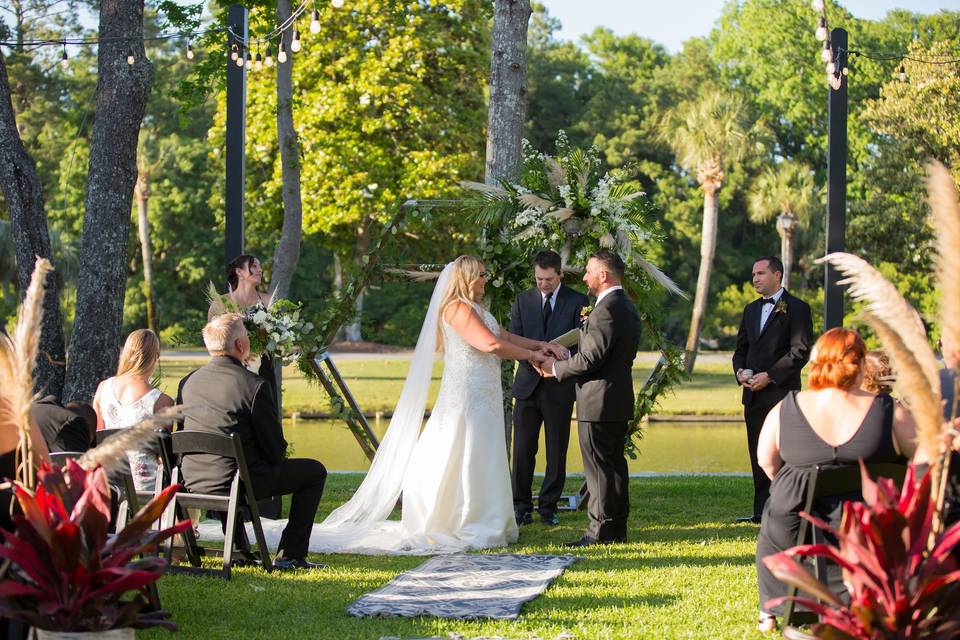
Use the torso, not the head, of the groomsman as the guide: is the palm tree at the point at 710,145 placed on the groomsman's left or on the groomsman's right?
on the groomsman's right

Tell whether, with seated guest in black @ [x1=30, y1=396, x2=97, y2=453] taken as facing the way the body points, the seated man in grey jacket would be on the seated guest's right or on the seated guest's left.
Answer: on the seated guest's right

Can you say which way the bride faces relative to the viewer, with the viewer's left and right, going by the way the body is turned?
facing to the right of the viewer

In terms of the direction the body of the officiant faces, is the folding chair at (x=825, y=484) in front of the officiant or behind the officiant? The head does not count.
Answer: in front

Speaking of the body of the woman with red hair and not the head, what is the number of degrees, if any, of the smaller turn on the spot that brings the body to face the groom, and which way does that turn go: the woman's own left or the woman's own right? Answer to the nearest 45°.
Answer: approximately 45° to the woman's own left

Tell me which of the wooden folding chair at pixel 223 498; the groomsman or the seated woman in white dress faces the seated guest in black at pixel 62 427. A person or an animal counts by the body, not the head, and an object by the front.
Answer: the groomsman

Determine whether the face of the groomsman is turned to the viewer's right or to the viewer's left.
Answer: to the viewer's left

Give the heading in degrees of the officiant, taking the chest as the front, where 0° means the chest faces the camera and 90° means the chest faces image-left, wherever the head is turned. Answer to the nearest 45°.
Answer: approximately 0°

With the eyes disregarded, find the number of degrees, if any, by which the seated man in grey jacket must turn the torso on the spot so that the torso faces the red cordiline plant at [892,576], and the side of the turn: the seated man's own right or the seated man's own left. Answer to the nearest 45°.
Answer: approximately 90° to the seated man's own right

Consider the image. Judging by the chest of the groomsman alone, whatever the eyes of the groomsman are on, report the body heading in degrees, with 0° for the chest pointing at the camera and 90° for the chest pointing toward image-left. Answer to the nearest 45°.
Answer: approximately 45°

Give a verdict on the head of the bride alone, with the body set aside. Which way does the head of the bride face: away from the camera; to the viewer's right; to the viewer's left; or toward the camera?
to the viewer's right

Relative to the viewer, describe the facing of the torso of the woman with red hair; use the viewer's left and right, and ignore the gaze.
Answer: facing away from the viewer

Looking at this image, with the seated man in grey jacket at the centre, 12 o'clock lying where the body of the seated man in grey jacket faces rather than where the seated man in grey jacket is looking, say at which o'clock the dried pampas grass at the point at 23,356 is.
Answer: The dried pampas grass is roughly at 5 o'clock from the seated man in grey jacket.

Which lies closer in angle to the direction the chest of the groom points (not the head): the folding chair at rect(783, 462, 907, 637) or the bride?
the bride
